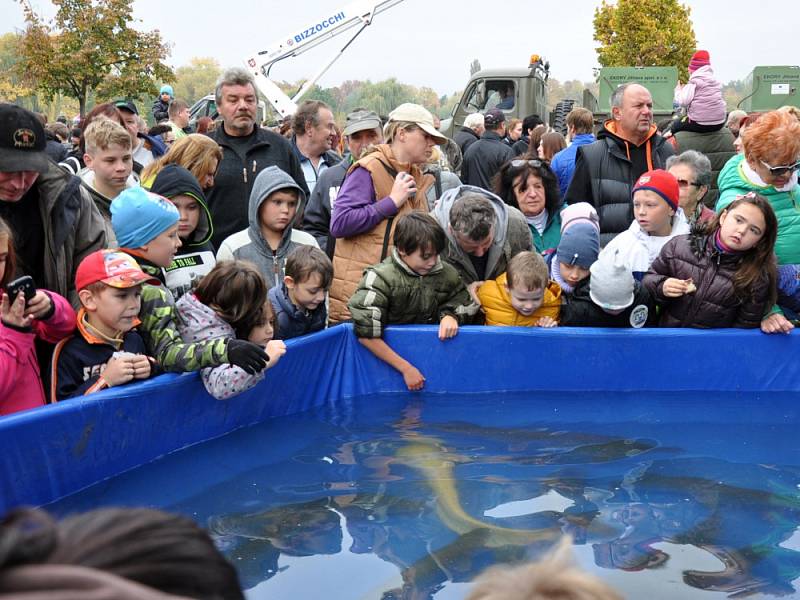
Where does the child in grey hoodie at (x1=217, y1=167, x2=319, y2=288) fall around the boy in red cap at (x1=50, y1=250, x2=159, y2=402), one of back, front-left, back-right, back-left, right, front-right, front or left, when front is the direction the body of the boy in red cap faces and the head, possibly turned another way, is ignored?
left

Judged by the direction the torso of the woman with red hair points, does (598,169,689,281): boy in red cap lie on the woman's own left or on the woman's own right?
on the woman's own right

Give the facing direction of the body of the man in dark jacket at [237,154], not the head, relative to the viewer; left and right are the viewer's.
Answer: facing the viewer

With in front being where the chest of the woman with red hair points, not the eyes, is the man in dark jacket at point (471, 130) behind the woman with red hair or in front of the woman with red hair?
behind

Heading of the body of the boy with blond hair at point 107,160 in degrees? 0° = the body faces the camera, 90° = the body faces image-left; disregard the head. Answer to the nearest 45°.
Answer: approximately 315°

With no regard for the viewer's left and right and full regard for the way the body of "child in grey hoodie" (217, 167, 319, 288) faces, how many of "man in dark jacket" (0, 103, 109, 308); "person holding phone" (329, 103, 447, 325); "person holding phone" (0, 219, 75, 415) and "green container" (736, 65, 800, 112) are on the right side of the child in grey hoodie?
2

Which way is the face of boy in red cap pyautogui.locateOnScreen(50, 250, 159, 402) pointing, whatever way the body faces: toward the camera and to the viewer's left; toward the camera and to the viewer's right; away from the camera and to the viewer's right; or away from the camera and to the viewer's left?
toward the camera and to the viewer's right

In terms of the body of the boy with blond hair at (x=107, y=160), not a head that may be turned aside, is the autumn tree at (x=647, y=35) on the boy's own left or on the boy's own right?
on the boy's own left

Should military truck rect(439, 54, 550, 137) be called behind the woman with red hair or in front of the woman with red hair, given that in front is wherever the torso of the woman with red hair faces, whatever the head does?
behind

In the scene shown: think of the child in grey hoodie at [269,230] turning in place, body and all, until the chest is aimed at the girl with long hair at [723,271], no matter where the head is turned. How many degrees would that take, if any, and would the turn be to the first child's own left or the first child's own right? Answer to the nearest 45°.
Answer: approximately 45° to the first child's own left

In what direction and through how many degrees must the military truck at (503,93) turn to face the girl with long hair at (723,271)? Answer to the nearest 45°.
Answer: approximately 90° to its left

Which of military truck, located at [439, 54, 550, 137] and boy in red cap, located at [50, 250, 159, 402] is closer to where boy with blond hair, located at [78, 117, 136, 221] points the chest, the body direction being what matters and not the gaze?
the boy in red cap

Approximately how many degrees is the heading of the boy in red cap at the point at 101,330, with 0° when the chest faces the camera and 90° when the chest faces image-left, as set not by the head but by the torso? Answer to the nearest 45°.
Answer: approximately 315°

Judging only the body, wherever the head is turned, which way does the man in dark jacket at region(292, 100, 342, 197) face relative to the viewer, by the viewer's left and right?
facing the viewer and to the right of the viewer
